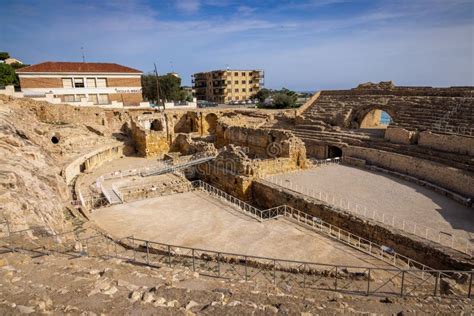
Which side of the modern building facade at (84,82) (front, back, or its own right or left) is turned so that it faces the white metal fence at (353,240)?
front

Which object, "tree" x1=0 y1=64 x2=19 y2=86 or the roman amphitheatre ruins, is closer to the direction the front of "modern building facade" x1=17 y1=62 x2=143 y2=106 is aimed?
the roman amphitheatre ruins

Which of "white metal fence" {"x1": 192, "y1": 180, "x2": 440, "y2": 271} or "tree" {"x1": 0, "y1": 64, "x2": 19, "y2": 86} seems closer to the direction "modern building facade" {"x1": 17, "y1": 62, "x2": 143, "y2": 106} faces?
the white metal fence

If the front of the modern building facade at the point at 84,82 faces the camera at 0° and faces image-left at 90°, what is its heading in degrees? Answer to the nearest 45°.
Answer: approximately 0°

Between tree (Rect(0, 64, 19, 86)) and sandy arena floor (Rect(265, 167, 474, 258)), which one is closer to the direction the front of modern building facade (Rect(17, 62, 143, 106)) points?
the sandy arena floor

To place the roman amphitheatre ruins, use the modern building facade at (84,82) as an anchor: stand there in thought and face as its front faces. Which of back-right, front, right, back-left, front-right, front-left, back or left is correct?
front

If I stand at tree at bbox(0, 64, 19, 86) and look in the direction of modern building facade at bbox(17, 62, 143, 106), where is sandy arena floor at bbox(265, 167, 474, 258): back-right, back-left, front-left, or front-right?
front-right

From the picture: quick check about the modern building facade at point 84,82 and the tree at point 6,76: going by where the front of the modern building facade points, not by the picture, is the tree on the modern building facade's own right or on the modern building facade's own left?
on the modern building facade's own right

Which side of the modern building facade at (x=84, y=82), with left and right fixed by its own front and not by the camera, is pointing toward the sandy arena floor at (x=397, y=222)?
front
